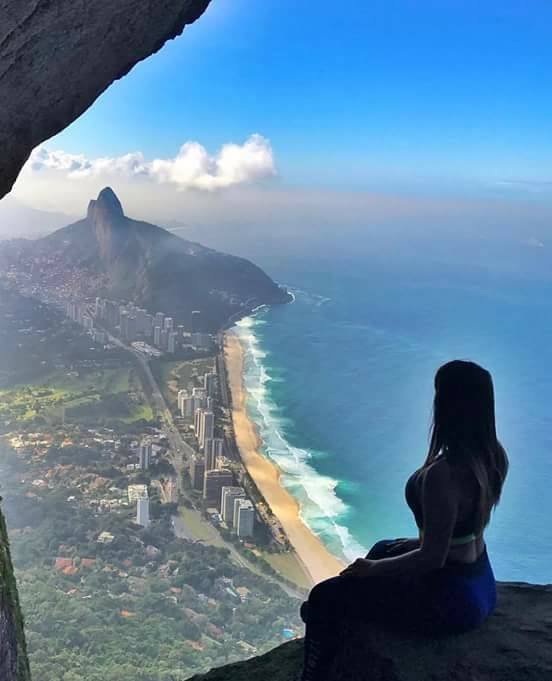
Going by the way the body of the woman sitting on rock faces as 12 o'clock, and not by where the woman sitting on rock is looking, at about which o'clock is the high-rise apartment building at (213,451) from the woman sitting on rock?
The high-rise apartment building is roughly at 1 o'clock from the woman sitting on rock.

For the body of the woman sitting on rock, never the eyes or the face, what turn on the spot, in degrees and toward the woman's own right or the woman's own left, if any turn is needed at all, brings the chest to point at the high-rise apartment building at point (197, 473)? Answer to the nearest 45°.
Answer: approximately 45° to the woman's own right

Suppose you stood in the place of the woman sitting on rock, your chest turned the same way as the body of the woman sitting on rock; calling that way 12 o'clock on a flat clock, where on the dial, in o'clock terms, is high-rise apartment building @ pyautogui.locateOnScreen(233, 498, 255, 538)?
The high-rise apartment building is roughly at 1 o'clock from the woman sitting on rock.

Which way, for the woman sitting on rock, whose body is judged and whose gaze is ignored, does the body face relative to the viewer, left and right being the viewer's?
facing away from the viewer and to the left of the viewer

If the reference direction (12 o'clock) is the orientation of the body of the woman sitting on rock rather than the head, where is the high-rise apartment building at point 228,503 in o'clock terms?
The high-rise apartment building is roughly at 1 o'clock from the woman sitting on rock.

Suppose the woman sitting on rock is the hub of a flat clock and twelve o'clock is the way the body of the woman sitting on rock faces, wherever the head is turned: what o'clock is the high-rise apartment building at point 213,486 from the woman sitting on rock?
The high-rise apartment building is roughly at 1 o'clock from the woman sitting on rock.
